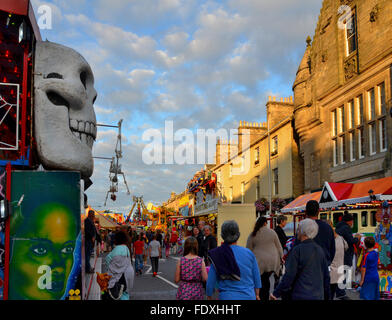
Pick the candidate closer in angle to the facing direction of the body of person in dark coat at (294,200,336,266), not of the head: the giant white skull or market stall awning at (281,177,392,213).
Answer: the market stall awning

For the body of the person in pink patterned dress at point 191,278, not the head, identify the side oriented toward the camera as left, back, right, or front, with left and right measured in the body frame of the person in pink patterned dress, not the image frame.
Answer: back

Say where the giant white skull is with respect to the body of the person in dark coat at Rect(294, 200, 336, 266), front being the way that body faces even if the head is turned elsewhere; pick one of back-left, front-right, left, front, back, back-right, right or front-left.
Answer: left

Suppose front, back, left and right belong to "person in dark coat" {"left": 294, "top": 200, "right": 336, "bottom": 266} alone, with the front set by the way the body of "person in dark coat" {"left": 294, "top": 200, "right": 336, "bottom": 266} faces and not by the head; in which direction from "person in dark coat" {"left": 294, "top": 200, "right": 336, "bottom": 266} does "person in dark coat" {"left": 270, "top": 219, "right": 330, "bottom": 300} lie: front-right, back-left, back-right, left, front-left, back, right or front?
back

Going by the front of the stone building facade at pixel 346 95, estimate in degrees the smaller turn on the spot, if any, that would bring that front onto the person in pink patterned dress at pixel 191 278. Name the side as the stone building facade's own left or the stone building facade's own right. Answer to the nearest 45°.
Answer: approximately 45° to the stone building facade's own left

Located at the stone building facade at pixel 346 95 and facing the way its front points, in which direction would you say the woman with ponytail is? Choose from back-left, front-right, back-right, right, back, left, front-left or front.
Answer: front-left

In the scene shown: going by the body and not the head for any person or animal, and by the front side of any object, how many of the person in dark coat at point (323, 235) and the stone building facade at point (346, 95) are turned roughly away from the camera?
1

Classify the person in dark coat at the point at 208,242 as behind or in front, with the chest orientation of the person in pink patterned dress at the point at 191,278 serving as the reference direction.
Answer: in front

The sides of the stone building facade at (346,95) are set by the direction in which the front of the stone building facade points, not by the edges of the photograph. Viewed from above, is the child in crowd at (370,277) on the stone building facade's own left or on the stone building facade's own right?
on the stone building facade's own left

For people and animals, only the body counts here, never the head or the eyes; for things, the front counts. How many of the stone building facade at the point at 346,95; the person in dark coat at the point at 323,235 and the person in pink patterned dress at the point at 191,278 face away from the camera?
2

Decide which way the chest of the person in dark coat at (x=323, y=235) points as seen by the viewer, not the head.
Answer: away from the camera

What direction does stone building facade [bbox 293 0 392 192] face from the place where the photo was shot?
facing the viewer and to the left of the viewer
